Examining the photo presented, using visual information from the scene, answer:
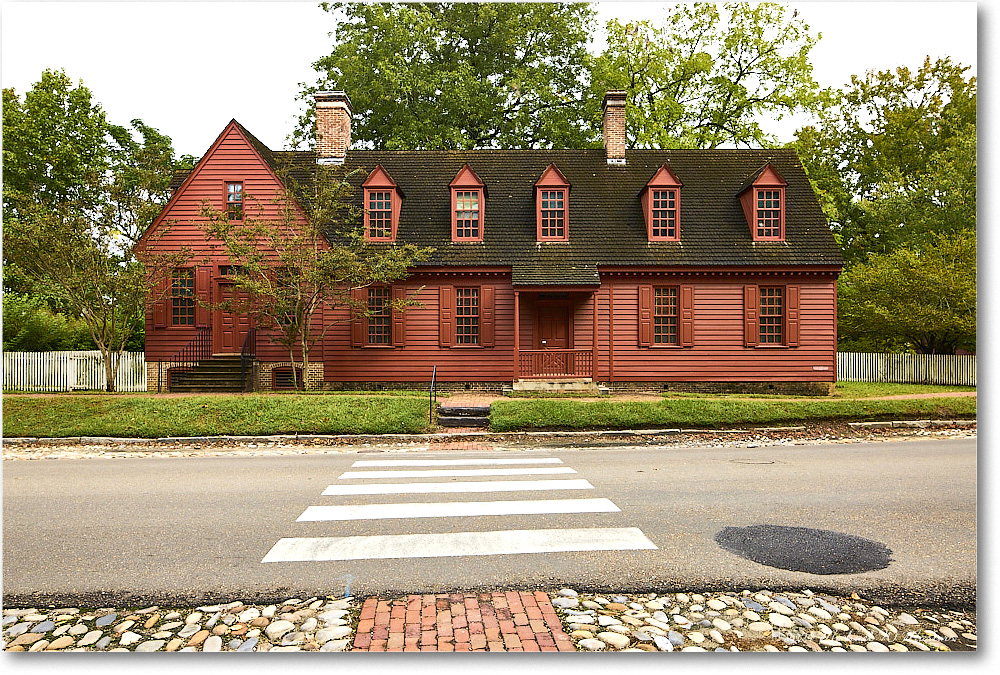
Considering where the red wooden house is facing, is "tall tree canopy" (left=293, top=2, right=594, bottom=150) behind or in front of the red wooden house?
behind

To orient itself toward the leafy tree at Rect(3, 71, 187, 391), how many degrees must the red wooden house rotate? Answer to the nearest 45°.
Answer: approximately 90° to its right

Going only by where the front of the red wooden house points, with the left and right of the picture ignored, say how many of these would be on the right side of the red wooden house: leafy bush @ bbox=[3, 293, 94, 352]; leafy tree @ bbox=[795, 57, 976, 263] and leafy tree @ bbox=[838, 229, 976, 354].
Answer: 1

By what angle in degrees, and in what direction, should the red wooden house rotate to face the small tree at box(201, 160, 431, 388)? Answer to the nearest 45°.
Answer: approximately 90° to its right

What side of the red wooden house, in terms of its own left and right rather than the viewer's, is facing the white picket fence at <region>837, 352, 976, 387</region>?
left

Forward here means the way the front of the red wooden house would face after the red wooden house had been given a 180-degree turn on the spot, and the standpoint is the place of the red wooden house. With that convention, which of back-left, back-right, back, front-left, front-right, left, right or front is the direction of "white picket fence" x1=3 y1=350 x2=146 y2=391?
left

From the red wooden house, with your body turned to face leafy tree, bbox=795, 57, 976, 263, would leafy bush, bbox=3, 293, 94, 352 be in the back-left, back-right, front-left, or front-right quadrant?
back-left

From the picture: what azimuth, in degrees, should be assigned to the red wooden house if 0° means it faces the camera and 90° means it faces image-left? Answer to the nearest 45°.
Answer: approximately 0°

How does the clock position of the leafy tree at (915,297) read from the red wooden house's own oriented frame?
The leafy tree is roughly at 9 o'clock from the red wooden house.

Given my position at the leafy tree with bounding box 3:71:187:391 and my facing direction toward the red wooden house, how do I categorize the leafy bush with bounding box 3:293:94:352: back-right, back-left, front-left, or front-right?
back-left

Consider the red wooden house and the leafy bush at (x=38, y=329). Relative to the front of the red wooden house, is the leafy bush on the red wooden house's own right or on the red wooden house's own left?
on the red wooden house's own right
